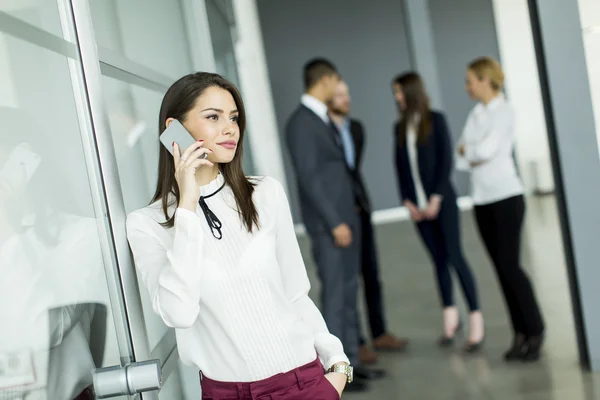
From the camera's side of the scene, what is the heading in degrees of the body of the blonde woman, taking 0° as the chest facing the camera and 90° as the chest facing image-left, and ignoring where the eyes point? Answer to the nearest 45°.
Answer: approximately 90°

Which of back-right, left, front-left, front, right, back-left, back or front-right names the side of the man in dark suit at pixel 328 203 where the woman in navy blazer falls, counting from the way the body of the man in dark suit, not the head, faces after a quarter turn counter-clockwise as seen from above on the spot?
front-right

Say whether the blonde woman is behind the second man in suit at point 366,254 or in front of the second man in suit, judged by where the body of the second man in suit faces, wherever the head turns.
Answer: in front

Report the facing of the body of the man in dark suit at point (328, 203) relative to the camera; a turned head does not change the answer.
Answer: to the viewer's right

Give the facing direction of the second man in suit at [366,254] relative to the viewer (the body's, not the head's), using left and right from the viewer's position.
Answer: facing the viewer and to the right of the viewer

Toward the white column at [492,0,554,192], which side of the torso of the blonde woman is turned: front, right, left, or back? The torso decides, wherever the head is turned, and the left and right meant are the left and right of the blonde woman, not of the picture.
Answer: right

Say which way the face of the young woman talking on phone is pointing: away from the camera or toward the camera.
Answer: toward the camera

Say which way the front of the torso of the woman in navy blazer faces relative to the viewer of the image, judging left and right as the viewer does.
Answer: facing the viewer and to the left of the viewer

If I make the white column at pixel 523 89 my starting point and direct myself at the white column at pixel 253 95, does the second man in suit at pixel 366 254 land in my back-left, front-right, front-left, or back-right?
front-left

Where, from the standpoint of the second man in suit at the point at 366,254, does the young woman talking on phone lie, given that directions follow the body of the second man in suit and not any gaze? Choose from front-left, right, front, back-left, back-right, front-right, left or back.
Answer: front-right

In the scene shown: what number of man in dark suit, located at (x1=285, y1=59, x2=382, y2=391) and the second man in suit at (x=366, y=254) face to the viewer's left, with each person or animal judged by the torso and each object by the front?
0

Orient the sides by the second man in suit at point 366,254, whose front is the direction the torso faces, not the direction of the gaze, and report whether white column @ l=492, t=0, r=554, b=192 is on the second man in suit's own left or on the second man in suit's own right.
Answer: on the second man in suit's own left

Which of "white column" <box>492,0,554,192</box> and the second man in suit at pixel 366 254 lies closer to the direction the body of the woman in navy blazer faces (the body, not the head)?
the second man in suit

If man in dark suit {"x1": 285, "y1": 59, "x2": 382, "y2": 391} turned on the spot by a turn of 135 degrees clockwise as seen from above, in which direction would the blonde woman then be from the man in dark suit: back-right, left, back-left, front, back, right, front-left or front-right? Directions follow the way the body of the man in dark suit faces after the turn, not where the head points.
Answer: back-left
